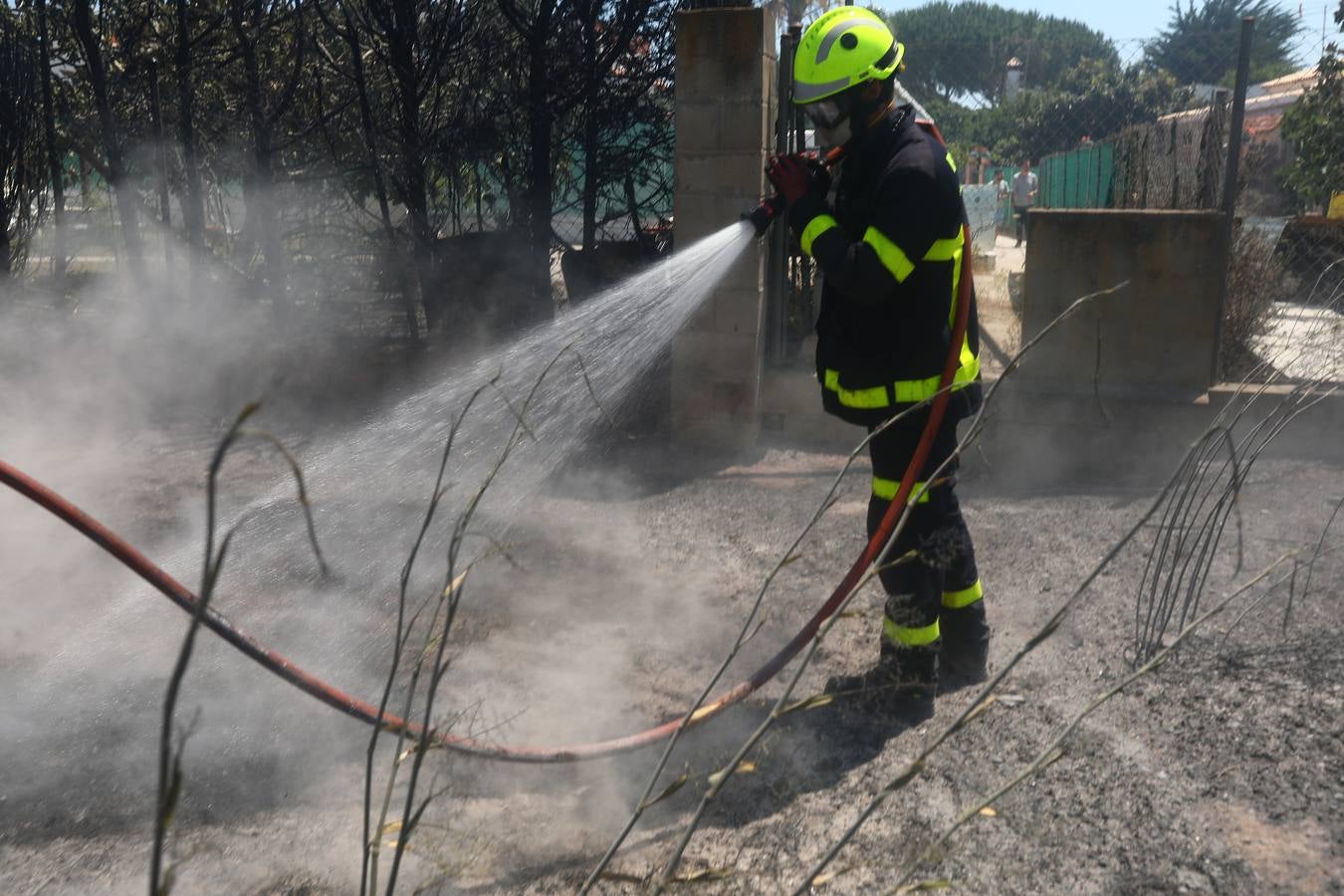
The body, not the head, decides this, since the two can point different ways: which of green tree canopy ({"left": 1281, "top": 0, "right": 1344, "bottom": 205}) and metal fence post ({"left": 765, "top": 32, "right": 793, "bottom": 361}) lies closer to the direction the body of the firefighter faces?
the metal fence post

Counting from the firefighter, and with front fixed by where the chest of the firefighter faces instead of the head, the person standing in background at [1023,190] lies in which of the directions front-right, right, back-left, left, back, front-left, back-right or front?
right

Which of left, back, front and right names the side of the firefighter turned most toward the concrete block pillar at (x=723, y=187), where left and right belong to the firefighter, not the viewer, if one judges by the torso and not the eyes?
right

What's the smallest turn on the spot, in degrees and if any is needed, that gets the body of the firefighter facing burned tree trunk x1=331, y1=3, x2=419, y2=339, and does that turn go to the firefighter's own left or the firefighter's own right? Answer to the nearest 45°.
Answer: approximately 45° to the firefighter's own right

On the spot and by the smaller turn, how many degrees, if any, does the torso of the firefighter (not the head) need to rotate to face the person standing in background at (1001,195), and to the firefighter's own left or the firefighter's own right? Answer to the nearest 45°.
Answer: approximately 90° to the firefighter's own right

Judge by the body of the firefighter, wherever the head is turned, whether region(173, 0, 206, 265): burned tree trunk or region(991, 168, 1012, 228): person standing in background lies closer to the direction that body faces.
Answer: the burned tree trunk

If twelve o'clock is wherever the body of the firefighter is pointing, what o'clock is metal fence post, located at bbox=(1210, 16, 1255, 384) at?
The metal fence post is roughly at 4 o'clock from the firefighter.

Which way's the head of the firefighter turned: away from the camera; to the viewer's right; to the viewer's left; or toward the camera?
to the viewer's left

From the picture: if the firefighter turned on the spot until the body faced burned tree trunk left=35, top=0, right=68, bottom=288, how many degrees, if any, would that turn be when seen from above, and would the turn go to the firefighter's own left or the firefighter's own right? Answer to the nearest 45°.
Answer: approximately 45° to the firefighter's own right

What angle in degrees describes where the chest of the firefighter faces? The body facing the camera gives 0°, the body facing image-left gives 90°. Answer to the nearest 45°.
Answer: approximately 90°

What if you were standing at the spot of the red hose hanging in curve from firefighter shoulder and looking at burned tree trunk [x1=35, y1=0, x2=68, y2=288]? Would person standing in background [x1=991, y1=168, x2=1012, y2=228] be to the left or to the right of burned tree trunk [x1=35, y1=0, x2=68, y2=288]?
right

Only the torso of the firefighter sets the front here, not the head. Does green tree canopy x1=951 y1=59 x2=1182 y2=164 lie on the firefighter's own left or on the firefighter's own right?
on the firefighter's own right

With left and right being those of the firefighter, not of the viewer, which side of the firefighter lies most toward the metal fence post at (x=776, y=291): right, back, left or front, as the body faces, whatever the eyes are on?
right

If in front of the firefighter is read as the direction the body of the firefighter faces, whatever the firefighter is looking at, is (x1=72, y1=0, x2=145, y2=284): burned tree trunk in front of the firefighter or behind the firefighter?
in front
